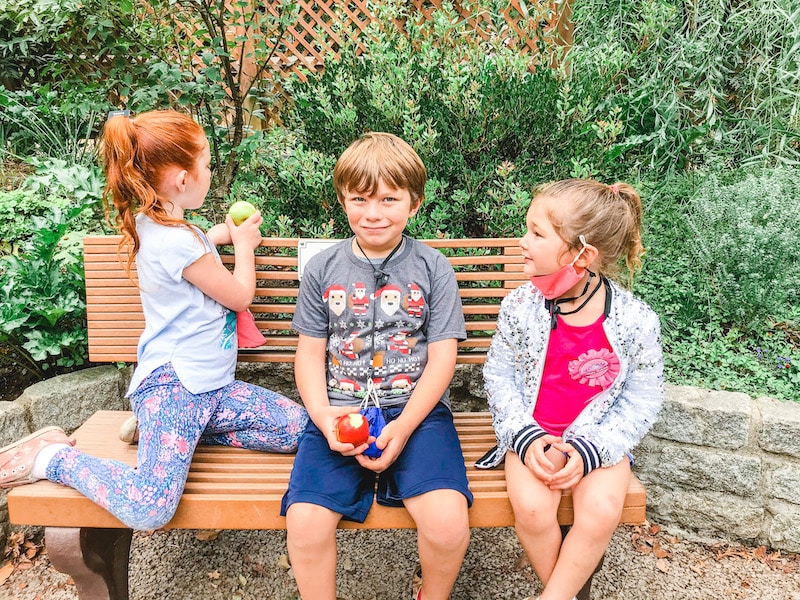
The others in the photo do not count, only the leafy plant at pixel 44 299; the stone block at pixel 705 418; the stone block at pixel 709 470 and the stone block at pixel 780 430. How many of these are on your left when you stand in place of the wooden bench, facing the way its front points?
3

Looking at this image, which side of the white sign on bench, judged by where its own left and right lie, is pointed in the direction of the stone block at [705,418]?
left

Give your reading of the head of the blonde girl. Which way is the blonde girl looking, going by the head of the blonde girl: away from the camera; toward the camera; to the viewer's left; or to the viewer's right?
to the viewer's left

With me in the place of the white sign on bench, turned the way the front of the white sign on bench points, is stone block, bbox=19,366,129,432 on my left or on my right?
on my right

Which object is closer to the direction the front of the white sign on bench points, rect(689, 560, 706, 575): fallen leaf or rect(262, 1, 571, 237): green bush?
the fallen leaf

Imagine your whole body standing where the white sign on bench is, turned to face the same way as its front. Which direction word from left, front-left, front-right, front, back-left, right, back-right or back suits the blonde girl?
front-left

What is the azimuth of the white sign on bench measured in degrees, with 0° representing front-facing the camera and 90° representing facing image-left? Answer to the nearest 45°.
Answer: approximately 0°

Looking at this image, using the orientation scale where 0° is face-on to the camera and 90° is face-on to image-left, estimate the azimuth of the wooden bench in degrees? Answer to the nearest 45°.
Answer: approximately 0°

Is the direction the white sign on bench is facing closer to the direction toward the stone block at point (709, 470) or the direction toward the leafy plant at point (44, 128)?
the stone block

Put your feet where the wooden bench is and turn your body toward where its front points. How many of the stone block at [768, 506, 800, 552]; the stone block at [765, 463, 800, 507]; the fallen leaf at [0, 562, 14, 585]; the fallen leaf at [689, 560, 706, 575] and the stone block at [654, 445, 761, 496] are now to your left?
4

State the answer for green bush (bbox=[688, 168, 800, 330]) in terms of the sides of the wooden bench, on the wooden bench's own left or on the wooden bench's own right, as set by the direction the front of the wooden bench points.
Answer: on the wooden bench's own left

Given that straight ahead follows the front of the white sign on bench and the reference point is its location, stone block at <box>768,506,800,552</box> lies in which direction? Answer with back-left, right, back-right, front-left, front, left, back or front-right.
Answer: left
